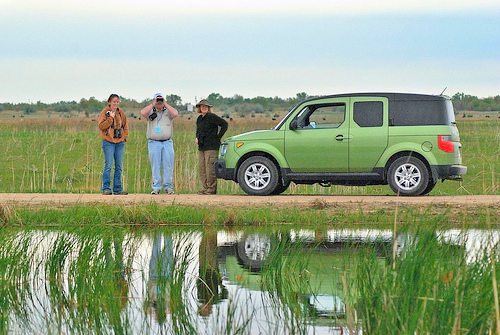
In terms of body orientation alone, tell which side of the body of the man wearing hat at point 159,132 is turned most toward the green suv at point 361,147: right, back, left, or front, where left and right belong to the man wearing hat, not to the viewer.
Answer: left

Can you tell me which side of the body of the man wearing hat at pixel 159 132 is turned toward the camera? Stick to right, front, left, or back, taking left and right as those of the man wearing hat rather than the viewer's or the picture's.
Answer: front

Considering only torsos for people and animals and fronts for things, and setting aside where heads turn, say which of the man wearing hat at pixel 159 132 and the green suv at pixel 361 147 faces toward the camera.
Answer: the man wearing hat

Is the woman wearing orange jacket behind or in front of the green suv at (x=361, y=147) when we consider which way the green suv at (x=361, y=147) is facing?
in front

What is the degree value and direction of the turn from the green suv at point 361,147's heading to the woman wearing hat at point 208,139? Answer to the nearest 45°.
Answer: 0° — it already faces them

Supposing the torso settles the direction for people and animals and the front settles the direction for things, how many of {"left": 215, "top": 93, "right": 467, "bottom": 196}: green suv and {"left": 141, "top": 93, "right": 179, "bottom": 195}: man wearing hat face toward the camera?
1

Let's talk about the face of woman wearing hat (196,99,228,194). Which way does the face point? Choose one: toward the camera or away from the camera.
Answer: toward the camera

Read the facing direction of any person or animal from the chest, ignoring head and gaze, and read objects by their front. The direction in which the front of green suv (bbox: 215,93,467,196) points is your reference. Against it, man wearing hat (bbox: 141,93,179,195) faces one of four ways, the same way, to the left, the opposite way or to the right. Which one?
to the left

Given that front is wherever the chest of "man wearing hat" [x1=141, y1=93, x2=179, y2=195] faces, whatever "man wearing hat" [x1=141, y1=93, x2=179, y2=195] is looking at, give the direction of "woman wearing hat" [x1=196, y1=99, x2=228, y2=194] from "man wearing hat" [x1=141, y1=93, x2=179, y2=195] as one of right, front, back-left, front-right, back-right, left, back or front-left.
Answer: left

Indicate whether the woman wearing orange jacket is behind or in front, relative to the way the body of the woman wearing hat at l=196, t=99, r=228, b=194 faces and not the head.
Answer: in front

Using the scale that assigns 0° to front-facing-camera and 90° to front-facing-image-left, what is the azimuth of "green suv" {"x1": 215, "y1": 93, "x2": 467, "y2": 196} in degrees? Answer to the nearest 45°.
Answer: approximately 90°

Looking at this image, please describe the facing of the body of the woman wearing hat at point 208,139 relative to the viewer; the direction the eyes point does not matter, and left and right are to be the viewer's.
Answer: facing the viewer and to the left of the viewer
